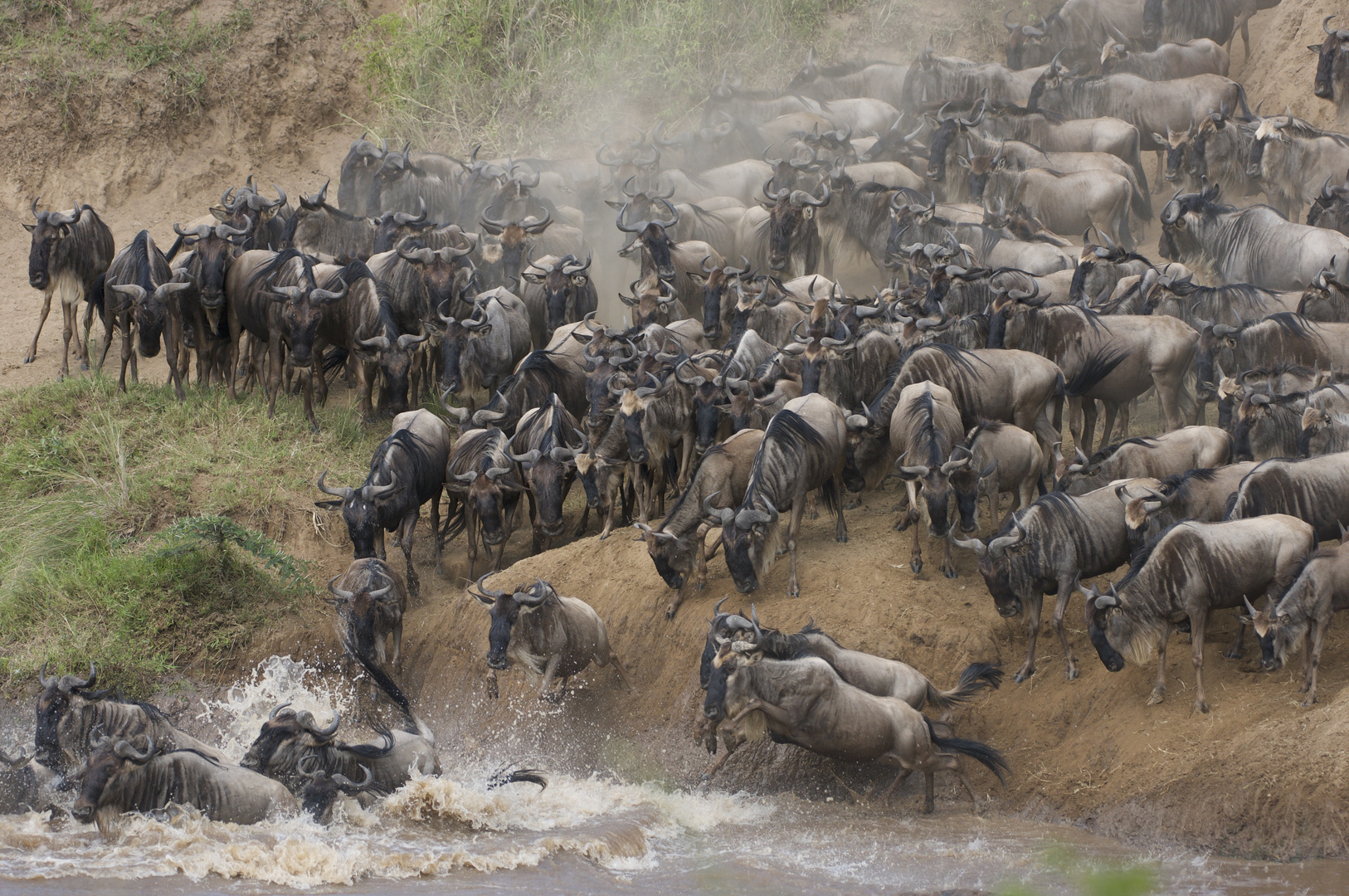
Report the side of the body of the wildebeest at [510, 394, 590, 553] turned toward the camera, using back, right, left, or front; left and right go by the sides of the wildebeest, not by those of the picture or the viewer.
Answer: front

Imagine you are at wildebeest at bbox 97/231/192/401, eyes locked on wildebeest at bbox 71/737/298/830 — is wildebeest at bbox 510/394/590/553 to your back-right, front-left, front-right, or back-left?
front-left

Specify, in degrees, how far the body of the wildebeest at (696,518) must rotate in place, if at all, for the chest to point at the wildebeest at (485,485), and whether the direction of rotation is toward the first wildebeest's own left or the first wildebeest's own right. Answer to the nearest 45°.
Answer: approximately 90° to the first wildebeest's own right

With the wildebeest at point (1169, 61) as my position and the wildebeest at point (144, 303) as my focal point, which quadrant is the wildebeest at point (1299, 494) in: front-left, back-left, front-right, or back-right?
front-left

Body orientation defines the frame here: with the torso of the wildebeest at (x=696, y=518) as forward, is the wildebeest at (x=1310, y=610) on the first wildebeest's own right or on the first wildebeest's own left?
on the first wildebeest's own left

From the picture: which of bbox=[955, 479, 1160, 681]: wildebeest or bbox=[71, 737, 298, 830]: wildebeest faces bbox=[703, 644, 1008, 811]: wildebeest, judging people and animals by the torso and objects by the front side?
bbox=[955, 479, 1160, 681]: wildebeest

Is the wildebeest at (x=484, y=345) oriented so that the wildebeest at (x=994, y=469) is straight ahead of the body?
no

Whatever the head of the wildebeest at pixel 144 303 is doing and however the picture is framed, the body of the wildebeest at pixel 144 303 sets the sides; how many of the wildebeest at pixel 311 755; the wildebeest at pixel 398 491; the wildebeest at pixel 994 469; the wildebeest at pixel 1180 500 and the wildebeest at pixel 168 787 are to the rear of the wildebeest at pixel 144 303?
0

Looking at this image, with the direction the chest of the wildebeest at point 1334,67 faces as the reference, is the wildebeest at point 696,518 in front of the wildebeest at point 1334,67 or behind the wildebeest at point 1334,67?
in front

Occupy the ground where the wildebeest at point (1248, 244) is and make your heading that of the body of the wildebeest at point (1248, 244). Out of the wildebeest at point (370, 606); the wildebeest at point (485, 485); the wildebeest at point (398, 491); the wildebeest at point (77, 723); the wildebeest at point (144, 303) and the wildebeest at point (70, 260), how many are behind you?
0

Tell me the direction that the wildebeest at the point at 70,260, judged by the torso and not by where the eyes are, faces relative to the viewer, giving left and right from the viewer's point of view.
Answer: facing the viewer and to the left of the viewer

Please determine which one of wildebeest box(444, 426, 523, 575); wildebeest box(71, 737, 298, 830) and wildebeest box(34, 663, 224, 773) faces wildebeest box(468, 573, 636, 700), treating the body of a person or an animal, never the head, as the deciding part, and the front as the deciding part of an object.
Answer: wildebeest box(444, 426, 523, 575)

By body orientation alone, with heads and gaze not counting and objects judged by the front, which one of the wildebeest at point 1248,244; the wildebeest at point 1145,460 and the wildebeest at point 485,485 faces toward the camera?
the wildebeest at point 485,485

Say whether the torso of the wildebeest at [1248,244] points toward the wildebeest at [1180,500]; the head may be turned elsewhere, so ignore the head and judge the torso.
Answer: no

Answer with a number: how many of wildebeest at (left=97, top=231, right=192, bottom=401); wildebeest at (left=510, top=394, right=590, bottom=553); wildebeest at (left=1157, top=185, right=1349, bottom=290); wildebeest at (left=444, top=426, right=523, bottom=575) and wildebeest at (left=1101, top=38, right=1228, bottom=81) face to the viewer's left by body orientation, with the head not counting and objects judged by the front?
2

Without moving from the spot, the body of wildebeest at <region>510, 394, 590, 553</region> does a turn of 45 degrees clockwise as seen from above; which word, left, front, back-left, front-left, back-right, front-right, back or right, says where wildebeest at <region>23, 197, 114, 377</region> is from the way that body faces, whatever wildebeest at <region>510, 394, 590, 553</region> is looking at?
right

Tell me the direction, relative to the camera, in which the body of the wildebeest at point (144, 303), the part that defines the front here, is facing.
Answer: toward the camera

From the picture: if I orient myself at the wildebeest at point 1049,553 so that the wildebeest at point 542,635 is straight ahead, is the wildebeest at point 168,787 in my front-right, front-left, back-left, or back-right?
front-left
